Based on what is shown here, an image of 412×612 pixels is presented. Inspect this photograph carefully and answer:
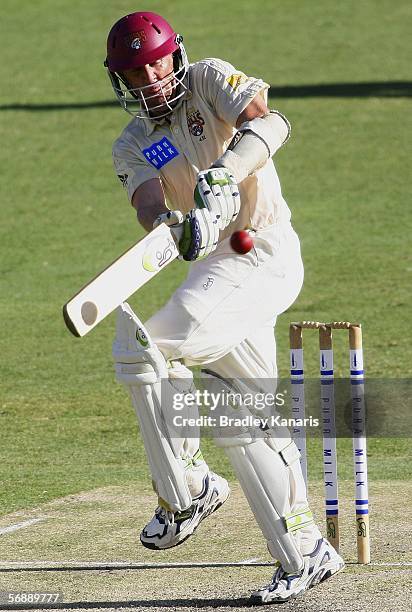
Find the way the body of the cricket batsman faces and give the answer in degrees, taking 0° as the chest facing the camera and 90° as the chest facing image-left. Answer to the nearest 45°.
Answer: approximately 45°
